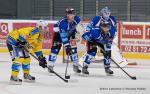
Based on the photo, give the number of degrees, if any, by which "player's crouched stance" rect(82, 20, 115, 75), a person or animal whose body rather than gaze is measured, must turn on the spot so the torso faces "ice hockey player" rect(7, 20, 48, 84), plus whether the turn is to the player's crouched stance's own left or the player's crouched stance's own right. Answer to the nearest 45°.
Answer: approximately 90° to the player's crouched stance's own right
